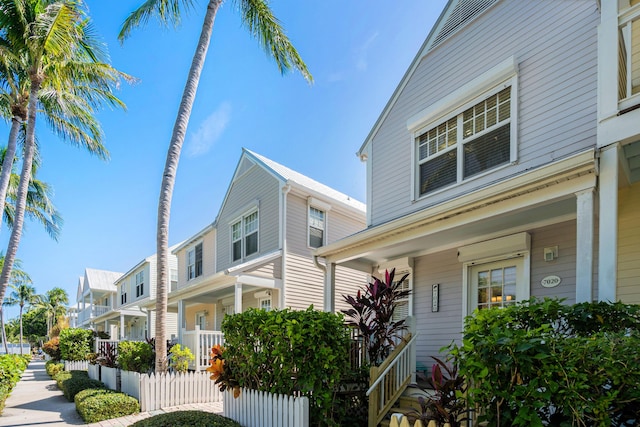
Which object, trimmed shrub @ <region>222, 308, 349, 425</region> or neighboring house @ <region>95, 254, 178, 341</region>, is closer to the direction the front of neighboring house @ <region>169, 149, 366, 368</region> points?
the trimmed shrub

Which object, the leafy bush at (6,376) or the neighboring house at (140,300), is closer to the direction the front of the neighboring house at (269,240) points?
the leafy bush

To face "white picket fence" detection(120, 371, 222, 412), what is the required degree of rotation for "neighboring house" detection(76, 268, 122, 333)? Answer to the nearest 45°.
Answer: approximately 45° to its left

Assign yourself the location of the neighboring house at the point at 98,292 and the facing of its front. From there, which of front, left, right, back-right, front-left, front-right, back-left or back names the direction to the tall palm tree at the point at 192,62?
front-left

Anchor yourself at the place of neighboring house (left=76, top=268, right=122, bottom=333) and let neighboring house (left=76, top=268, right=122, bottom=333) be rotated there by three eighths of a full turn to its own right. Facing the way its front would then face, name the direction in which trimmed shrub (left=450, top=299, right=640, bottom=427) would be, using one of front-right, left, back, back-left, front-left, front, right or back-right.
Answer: back

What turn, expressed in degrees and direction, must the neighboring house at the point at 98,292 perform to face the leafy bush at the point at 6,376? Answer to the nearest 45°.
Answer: approximately 45° to its left

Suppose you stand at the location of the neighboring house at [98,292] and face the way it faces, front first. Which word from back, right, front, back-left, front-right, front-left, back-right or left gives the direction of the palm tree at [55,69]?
front-left

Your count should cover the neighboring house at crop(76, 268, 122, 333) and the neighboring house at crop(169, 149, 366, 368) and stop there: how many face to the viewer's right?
0

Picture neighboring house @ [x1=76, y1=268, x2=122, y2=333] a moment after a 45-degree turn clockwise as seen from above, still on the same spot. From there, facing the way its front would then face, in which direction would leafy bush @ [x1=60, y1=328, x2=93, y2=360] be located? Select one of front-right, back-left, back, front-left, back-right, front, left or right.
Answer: left

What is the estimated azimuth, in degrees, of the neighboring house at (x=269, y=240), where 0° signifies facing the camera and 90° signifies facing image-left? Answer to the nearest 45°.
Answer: approximately 45°

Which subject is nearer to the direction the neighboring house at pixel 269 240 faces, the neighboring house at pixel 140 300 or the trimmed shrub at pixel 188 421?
the trimmed shrub

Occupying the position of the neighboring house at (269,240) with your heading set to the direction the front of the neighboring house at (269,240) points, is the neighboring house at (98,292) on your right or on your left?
on your right

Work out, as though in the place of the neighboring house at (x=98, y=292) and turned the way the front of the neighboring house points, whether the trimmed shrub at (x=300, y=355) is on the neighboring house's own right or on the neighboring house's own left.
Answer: on the neighboring house's own left
